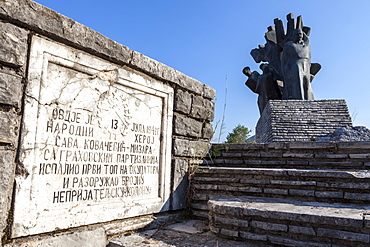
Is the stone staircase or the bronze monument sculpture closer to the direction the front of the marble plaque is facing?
the stone staircase

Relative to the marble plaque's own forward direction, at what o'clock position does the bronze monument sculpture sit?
The bronze monument sculpture is roughly at 9 o'clock from the marble plaque.

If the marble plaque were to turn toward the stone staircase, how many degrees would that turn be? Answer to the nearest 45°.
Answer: approximately 45° to its left

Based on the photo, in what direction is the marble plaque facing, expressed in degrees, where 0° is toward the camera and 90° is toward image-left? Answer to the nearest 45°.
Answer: approximately 315°

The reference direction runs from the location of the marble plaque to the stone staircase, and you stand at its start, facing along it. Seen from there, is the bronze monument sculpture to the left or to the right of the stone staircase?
left
